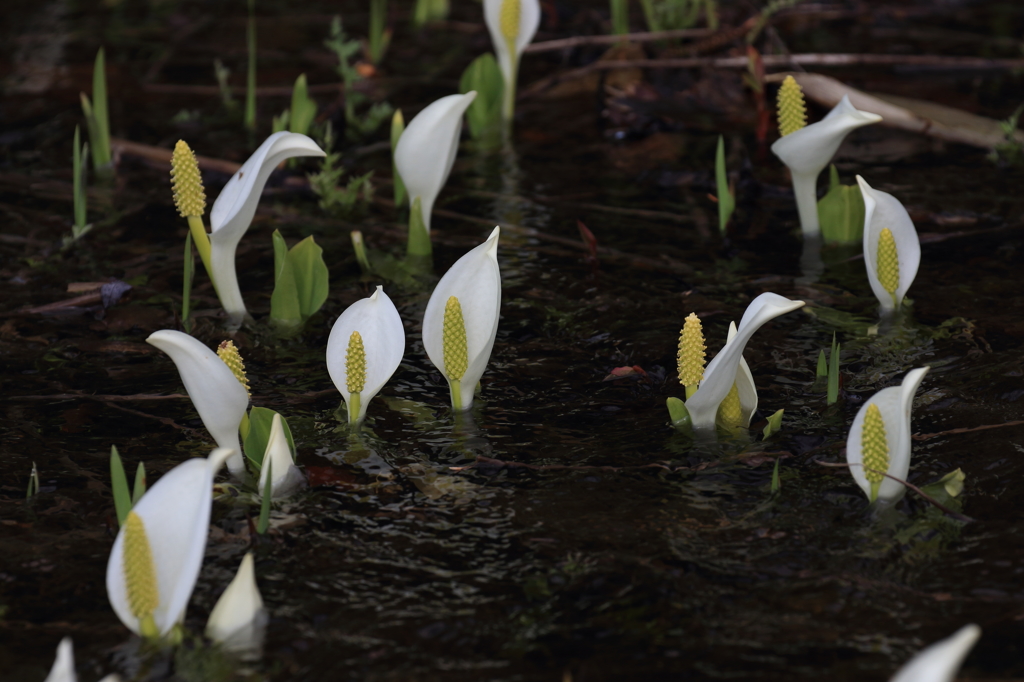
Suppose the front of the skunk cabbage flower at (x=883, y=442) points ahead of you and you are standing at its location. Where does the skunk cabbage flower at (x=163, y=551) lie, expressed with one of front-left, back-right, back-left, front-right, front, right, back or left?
front

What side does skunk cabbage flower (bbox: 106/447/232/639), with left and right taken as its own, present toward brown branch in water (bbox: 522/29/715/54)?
back

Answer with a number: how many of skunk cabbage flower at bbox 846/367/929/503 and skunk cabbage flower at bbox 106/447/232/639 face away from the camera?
0

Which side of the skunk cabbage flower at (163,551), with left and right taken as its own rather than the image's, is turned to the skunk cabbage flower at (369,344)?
back

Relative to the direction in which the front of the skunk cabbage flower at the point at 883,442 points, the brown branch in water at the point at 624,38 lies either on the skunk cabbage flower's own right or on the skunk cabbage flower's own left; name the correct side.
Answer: on the skunk cabbage flower's own right

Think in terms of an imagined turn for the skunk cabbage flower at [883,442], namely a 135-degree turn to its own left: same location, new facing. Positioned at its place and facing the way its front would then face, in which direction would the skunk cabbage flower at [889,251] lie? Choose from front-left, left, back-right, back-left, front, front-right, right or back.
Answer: left

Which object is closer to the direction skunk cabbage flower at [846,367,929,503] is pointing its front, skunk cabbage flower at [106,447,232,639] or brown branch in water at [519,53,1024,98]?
the skunk cabbage flower

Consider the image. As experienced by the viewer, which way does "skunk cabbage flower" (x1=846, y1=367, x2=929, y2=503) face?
facing the viewer and to the left of the viewer

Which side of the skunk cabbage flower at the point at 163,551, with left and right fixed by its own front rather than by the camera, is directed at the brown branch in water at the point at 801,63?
back

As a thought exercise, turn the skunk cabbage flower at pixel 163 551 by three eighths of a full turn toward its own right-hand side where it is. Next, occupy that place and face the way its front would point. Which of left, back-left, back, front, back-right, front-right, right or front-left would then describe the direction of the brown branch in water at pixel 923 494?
right
